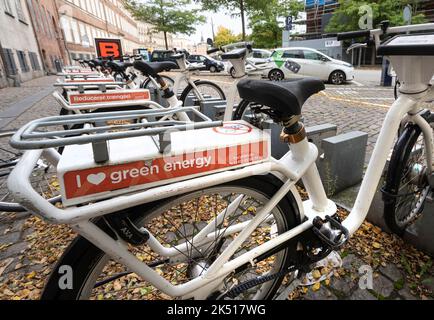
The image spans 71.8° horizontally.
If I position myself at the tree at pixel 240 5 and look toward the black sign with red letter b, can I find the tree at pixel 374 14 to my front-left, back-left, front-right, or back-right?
back-left

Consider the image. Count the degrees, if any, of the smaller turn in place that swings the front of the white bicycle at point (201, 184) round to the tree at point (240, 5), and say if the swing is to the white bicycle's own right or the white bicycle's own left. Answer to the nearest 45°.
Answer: approximately 45° to the white bicycle's own left

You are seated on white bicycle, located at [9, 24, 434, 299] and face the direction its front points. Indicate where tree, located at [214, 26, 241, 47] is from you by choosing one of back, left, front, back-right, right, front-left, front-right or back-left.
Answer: front-left

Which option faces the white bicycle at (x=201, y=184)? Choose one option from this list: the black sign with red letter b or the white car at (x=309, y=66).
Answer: the black sign with red letter b

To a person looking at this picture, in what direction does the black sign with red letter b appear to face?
facing the viewer

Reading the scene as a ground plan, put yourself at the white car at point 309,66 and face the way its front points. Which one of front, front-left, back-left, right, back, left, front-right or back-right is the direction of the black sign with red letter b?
back

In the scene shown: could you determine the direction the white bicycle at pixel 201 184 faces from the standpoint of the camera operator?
facing away from the viewer and to the right of the viewer

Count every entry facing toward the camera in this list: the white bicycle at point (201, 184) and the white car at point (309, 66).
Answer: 0

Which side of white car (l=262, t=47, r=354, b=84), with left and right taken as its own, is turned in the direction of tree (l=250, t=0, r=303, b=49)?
left

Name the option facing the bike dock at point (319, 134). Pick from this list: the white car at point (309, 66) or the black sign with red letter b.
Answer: the black sign with red letter b

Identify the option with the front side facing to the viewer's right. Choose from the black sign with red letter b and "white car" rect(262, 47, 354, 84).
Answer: the white car

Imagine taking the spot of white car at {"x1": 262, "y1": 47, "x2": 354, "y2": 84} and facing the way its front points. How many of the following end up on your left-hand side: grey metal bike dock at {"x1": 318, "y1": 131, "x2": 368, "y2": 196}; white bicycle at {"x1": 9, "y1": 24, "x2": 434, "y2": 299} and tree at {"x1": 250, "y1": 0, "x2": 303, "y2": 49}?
1

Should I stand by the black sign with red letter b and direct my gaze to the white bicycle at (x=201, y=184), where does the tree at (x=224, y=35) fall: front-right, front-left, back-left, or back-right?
back-left

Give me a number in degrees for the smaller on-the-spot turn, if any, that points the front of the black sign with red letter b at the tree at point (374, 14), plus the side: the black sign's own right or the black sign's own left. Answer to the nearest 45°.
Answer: approximately 90° to the black sign's own left
